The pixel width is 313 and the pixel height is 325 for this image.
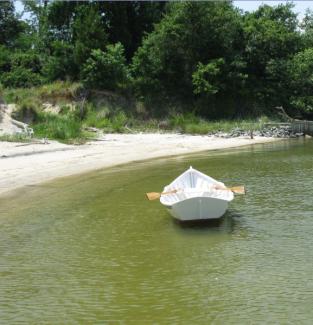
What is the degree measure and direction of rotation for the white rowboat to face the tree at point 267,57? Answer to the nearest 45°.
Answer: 0° — it already faces it

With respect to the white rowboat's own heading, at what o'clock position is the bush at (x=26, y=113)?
The bush is roughly at 11 o'clock from the white rowboat.

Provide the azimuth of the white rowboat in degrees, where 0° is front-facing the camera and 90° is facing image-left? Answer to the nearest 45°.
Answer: approximately 180°

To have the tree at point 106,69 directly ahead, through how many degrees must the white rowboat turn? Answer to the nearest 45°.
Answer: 0° — it already faces it

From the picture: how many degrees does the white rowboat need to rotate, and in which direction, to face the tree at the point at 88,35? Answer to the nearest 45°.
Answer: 0° — it already faces it

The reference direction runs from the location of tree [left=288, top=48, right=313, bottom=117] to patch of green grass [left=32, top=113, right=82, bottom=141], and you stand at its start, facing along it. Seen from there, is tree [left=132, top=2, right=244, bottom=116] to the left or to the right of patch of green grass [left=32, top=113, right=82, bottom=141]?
right

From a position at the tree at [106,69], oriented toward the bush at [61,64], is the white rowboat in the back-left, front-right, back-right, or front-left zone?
back-left

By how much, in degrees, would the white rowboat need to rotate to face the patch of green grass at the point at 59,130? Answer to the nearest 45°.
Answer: approximately 45° to its left

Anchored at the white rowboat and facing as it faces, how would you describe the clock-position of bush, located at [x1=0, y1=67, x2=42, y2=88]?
The bush is roughly at 11 o'clock from the white rowboat.
